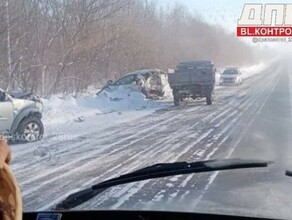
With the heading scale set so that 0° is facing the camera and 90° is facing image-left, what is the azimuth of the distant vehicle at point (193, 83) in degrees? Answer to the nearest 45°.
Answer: approximately 180°

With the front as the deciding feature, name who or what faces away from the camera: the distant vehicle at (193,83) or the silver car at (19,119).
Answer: the distant vehicle

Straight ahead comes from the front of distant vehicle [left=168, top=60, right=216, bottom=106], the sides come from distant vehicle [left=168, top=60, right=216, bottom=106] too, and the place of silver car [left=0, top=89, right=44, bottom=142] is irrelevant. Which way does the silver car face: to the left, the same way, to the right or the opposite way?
to the right

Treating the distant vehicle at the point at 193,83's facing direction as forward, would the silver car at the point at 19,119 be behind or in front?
behind

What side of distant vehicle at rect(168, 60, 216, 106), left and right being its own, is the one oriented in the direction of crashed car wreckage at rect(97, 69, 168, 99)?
left

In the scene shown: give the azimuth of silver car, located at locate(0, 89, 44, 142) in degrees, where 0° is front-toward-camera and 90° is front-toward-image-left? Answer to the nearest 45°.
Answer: approximately 270°
